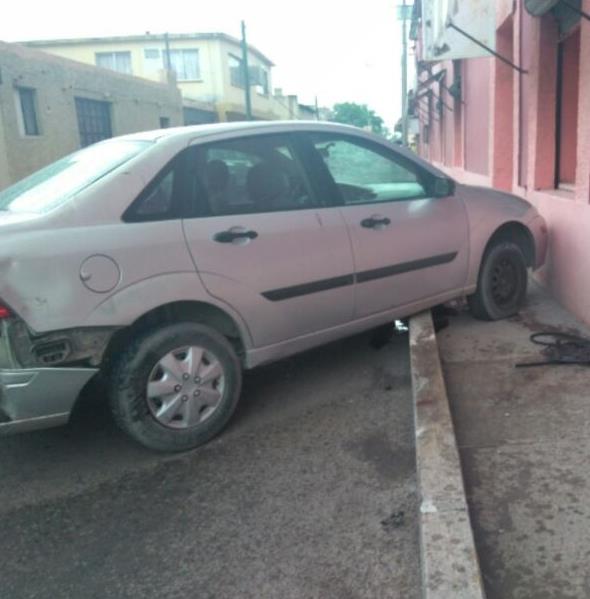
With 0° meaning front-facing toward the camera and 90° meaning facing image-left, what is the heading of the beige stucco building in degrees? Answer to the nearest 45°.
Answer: approximately 315°

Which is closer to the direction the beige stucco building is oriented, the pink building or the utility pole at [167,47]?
the pink building

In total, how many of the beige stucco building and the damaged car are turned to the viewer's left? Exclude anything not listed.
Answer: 0

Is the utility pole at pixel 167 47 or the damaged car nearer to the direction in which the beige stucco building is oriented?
the damaged car

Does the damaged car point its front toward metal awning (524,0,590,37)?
yes

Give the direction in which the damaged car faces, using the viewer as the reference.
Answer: facing away from the viewer and to the right of the viewer

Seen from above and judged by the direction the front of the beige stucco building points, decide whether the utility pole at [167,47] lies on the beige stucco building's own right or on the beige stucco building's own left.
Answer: on the beige stucco building's own left

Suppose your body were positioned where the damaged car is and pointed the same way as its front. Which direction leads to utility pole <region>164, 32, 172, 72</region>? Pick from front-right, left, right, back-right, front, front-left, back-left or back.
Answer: front-left

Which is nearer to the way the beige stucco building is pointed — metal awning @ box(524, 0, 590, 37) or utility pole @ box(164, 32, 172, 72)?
the metal awning

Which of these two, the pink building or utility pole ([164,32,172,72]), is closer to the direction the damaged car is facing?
the pink building

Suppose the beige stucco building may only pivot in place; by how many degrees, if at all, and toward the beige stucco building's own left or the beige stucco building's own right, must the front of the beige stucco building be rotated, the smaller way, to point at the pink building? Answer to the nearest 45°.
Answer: approximately 45° to the beige stucco building's own right

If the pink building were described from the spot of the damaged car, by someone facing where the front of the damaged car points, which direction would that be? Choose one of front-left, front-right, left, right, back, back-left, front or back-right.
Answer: front

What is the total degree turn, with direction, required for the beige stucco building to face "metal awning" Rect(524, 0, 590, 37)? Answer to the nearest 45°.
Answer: approximately 45° to its right
